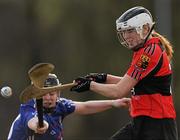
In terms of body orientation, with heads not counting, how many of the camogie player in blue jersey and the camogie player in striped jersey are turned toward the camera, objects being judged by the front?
1

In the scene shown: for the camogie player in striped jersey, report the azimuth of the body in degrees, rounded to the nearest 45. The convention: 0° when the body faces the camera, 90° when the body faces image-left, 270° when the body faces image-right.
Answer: approximately 90°

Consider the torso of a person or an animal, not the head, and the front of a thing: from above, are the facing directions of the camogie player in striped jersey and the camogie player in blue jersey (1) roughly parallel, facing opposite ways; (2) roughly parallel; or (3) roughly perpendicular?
roughly perpendicular

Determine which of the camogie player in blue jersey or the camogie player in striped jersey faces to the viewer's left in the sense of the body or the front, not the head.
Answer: the camogie player in striped jersey

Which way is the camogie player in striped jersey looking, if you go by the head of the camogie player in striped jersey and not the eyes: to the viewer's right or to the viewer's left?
to the viewer's left

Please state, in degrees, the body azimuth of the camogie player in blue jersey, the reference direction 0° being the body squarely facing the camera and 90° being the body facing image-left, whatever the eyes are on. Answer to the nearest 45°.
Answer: approximately 0°
